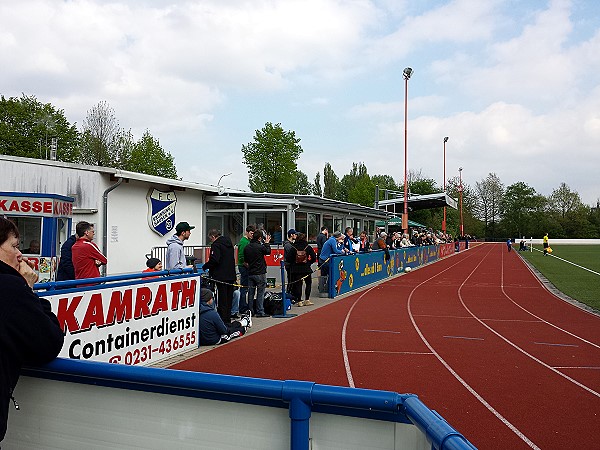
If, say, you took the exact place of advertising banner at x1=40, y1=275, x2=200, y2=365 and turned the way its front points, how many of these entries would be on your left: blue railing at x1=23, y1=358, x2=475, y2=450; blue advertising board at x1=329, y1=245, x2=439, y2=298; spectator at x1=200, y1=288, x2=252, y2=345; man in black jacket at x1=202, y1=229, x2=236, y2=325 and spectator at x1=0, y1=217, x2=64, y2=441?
3

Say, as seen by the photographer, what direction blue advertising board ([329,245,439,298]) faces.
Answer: facing the viewer and to the right of the viewer

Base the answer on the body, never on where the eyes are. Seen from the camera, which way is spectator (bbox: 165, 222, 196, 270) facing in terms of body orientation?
to the viewer's right

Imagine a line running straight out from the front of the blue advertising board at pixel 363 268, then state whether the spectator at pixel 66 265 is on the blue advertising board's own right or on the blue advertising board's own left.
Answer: on the blue advertising board's own right

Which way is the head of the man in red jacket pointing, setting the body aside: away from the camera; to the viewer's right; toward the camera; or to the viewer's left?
to the viewer's right

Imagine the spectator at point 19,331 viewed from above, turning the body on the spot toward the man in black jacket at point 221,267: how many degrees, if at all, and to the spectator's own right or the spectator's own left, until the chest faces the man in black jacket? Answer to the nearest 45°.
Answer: approximately 45° to the spectator's own left

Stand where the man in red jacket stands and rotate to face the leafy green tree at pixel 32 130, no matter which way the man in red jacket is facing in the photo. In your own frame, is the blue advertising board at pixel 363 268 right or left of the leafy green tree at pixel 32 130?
right

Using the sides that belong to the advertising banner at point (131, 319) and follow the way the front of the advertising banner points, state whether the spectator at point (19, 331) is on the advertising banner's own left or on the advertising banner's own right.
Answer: on the advertising banner's own right

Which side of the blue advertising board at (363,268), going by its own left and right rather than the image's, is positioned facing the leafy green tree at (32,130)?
back

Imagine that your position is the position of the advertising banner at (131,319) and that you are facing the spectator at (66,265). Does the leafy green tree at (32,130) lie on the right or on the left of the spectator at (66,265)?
right

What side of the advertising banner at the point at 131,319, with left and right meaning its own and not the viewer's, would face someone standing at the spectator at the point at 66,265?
back

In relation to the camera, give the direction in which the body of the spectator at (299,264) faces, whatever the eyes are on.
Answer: away from the camera

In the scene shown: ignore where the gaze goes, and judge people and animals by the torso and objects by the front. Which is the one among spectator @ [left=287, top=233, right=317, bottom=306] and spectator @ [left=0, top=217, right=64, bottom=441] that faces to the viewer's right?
spectator @ [left=0, top=217, right=64, bottom=441]

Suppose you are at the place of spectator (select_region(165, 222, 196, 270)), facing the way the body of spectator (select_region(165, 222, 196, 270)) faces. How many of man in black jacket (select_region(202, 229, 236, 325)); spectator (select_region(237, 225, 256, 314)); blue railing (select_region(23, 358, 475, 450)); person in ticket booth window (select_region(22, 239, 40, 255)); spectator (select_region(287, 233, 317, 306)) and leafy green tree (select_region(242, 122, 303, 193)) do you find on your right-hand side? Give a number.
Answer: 1

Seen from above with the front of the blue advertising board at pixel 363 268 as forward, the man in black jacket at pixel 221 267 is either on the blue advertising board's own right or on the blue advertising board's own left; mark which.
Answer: on the blue advertising board's own right

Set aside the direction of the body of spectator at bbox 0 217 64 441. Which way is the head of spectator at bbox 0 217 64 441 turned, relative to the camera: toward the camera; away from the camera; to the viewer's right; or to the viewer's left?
to the viewer's right

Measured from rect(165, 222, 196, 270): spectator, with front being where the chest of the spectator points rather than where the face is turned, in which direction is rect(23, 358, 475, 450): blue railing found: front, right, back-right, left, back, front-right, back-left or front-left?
right

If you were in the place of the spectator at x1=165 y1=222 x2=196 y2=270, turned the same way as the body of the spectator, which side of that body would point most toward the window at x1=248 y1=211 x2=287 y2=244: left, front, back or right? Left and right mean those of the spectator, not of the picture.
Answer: left

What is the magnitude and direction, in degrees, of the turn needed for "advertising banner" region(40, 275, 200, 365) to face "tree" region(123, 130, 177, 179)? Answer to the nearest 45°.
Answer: approximately 135° to its left
